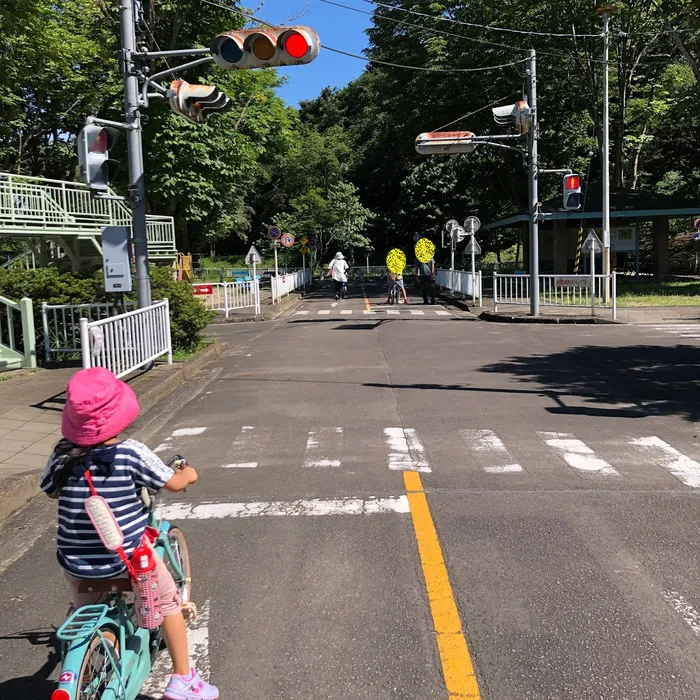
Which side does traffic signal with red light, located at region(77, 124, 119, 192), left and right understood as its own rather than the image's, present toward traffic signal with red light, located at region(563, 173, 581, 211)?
left

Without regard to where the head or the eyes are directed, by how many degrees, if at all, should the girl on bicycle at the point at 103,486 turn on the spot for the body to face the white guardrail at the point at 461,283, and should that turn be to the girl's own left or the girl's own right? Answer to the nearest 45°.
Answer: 0° — they already face it

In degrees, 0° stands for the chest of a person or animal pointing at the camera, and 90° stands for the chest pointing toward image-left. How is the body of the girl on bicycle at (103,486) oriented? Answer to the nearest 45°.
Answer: approximately 225°

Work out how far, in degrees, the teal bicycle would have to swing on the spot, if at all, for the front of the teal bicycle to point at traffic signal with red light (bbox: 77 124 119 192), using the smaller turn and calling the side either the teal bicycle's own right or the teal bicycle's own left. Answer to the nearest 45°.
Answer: approximately 45° to the teal bicycle's own left

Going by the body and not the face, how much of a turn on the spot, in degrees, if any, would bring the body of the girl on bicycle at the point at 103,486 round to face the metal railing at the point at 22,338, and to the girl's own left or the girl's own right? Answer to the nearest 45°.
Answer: approximately 45° to the girl's own left

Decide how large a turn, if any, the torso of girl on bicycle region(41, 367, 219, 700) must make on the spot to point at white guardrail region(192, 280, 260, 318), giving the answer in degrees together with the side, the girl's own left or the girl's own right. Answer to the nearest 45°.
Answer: approximately 45° to the girl's own left

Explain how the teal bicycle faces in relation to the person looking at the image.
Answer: facing away from the viewer and to the right of the viewer

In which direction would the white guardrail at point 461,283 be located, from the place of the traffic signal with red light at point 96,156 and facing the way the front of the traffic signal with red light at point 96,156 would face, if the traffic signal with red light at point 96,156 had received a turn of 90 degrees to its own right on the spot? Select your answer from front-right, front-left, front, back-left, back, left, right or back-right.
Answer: back

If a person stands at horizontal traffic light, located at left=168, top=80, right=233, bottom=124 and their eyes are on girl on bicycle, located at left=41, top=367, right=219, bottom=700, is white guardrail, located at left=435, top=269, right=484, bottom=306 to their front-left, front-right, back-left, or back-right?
back-left
